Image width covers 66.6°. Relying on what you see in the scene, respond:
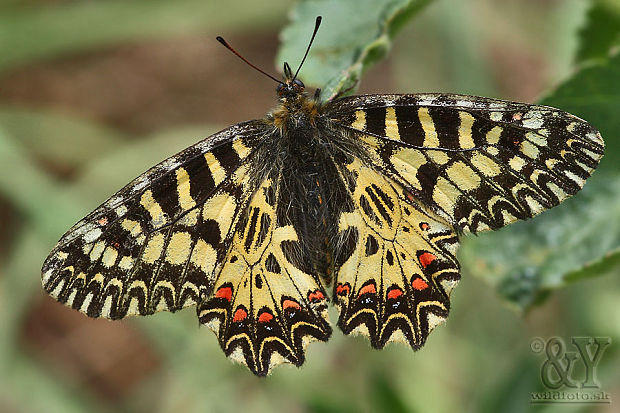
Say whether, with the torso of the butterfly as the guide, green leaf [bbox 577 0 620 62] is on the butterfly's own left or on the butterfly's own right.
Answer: on the butterfly's own right

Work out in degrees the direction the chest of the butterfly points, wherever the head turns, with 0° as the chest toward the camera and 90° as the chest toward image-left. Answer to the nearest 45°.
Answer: approximately 180°
